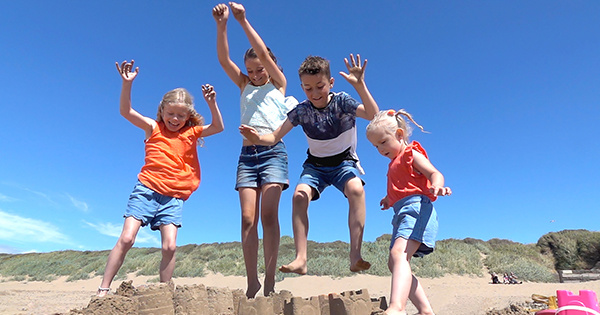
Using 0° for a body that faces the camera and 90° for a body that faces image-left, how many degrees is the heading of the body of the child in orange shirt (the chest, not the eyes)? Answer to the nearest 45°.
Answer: approximately 0°

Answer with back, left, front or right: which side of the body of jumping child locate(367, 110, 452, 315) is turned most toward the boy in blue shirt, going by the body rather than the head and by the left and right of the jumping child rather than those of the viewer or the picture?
right

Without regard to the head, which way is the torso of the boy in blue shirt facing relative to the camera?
toward the camera

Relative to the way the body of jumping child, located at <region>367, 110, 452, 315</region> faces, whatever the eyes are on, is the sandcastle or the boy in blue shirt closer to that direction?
the sandcastle

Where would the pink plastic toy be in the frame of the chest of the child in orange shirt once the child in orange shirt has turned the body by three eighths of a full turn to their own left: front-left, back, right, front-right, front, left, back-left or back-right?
right

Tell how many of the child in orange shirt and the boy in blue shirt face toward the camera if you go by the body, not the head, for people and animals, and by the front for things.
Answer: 2

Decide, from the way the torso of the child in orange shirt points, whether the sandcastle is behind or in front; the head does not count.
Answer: in front

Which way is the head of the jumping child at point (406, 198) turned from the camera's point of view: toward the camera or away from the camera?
toward the camera

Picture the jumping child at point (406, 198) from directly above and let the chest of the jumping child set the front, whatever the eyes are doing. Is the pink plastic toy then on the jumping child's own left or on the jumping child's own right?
on the jumping child's own left

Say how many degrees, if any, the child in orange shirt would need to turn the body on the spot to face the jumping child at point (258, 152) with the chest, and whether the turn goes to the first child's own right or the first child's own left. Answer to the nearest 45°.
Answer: approximately 90° to the first child's own left

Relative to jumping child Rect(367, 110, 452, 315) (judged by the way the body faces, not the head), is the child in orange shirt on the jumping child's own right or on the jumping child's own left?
on the jumping child's own right
